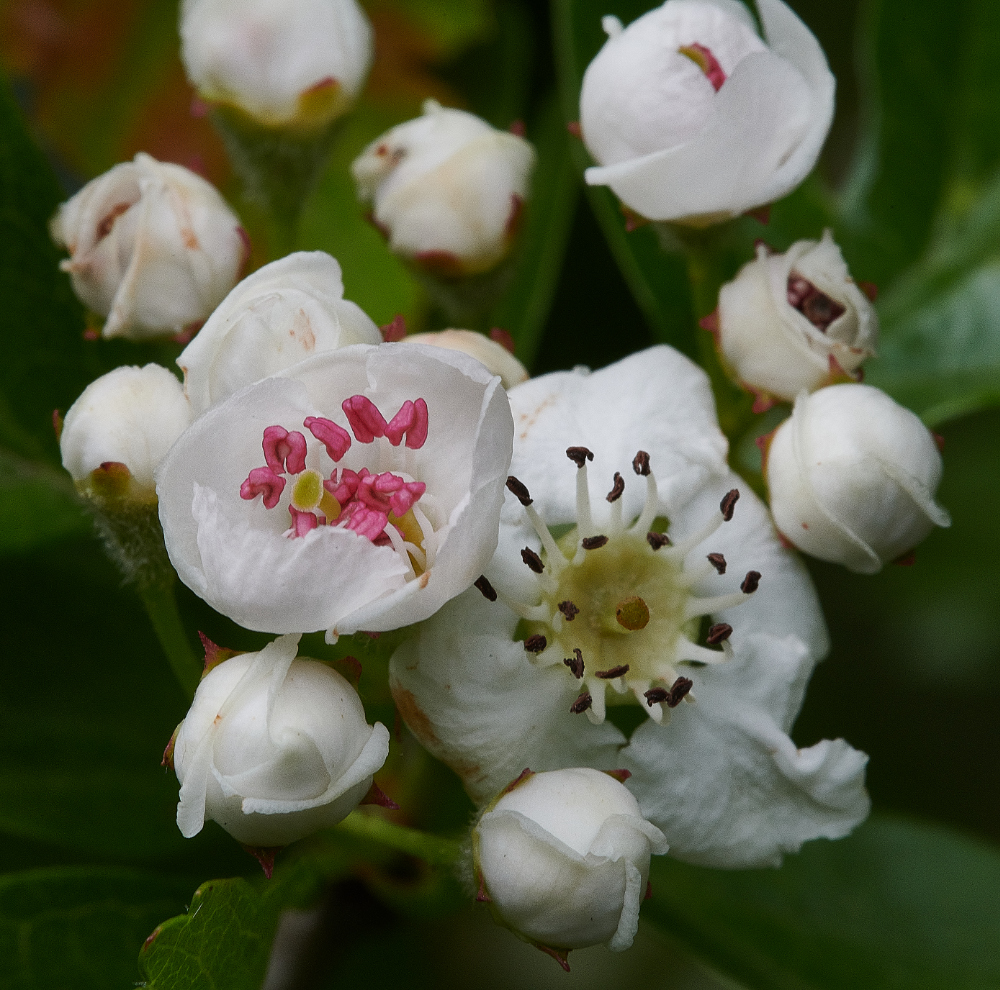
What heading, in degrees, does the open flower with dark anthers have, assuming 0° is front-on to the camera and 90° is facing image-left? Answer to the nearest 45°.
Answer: approximately 0°

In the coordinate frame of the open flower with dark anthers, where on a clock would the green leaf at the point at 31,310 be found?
The green leaf is roughly at 4 o'clock from the open flower with dark anthers.

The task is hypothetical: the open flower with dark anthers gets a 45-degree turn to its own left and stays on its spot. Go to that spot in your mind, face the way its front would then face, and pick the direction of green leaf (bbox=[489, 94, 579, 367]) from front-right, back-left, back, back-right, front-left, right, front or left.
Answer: back-left
